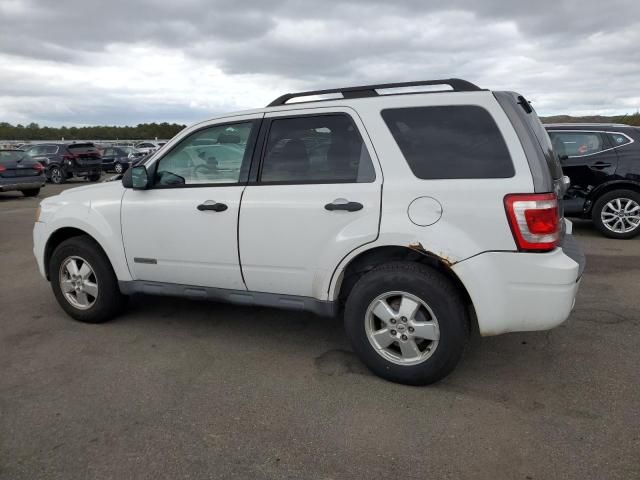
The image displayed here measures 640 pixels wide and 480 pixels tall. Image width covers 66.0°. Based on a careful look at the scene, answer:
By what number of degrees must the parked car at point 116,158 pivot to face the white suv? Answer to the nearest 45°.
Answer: approximately 45° to its right

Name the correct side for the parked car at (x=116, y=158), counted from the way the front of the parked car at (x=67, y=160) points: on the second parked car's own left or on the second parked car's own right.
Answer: on the second parked car's own right

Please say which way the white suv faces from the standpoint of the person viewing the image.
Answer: facing away from the viewer and to the left of the viewer

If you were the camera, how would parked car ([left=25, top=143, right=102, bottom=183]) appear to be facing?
facing away from the viewer and to the left of the viewer
